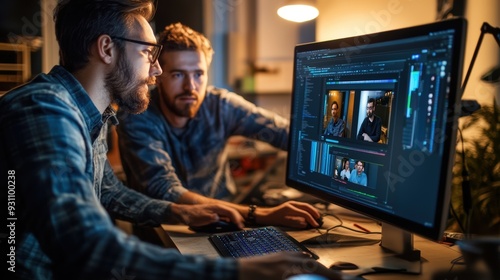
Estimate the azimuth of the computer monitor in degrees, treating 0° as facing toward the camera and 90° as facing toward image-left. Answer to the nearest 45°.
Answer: approximately 45°

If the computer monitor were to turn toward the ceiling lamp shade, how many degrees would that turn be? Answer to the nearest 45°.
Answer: approximately 90° to its right

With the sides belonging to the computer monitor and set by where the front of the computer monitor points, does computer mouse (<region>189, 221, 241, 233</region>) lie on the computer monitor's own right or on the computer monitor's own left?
on the computer monitor's own right

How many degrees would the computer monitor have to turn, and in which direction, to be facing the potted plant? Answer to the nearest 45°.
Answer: approximately 180°
